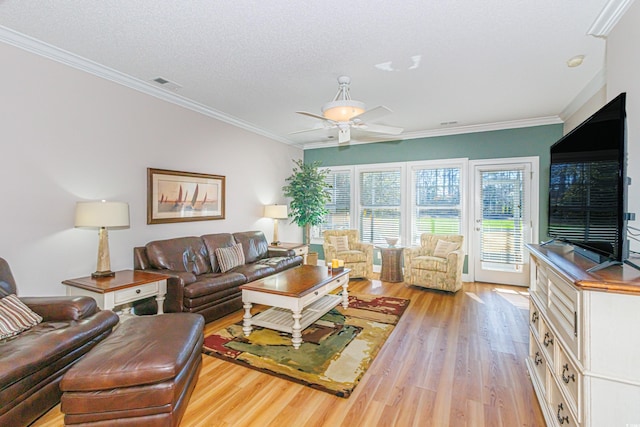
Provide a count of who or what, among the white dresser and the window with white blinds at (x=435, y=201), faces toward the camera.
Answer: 1

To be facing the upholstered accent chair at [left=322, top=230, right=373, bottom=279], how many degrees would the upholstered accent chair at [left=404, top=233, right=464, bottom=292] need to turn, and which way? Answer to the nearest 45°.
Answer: approximately 45° to its right

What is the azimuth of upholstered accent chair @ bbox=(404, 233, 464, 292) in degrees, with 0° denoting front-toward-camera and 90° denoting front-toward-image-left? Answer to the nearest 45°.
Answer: approximately 45°

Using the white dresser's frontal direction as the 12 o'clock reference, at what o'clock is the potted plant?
The potted plant is roughly at 1 o'clock from the white dresser.

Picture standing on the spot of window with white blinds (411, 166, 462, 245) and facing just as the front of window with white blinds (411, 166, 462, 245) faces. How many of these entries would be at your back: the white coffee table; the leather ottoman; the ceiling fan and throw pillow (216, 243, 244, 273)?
0

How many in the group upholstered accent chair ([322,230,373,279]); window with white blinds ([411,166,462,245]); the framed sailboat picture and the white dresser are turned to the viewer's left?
1

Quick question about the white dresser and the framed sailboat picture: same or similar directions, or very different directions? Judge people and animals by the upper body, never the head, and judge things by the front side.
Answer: very different directions

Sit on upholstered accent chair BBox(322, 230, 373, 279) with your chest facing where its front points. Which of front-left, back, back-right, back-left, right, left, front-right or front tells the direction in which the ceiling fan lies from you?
front-right

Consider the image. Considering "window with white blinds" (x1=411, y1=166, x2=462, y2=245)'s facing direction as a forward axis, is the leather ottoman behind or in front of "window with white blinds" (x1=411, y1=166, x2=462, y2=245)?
in front

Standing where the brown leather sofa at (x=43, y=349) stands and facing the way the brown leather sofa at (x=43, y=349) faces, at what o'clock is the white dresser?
The white dresser is roughly at 12 o'clock from the brown leather sofa.

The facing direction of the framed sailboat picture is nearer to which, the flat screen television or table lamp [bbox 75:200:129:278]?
the flat screen television

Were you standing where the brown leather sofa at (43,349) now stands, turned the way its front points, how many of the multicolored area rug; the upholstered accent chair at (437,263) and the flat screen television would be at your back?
0

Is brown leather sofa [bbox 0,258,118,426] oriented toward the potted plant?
no

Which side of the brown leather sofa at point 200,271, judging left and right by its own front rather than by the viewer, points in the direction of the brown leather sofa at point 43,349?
right

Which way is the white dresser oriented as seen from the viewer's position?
to the viewer's left

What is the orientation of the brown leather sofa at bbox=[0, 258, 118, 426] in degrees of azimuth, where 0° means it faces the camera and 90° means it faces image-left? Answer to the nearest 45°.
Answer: approximately 315°

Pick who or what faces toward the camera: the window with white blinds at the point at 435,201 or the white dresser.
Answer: the window with white blinds

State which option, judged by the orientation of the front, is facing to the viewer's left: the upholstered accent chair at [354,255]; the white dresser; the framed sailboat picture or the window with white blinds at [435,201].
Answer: the white dresser

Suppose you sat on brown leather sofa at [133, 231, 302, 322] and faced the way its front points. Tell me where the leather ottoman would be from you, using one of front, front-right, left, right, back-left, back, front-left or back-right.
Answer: front-right

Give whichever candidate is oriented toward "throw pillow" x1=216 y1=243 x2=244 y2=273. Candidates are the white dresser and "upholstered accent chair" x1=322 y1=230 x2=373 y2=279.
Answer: the white dresser

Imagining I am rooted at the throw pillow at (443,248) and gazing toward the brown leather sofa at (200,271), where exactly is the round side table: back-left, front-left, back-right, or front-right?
front-right

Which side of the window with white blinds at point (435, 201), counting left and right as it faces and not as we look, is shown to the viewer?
front
